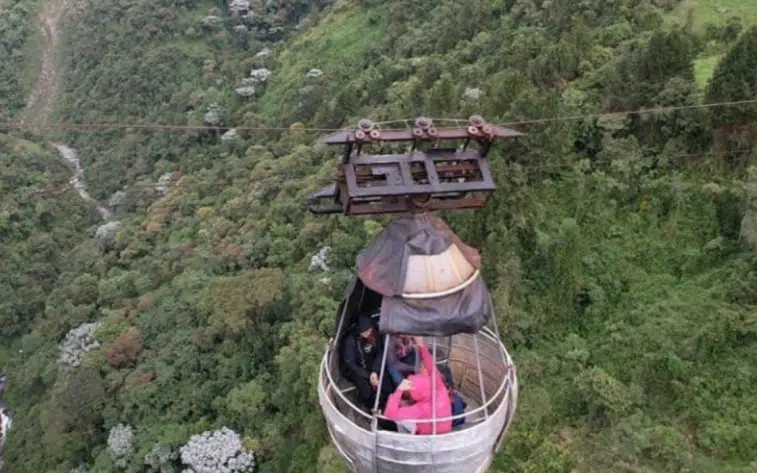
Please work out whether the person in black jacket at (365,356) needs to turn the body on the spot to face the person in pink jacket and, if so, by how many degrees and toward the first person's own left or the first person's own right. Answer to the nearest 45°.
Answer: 0° — they already face them

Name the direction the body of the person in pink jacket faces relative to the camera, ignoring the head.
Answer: away from the camera

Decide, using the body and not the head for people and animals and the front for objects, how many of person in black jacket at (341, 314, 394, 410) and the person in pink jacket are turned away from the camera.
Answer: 1

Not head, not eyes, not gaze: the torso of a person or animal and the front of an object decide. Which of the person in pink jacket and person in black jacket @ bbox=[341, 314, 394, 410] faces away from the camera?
the person in pink jacket

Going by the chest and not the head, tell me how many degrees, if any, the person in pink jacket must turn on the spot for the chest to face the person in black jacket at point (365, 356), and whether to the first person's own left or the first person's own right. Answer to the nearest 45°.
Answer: approximately 45° to the first person's own left

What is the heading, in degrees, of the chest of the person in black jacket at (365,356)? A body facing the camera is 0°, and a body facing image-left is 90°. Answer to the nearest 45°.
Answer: approximately 315°
